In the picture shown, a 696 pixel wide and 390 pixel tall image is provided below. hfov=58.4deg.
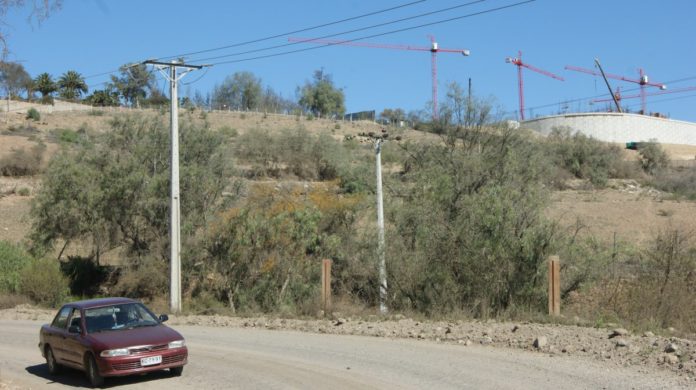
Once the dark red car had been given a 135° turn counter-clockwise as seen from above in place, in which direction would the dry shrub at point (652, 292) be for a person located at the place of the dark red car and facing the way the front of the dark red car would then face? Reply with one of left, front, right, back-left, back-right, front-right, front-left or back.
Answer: right

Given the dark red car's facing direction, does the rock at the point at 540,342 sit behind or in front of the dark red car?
in front

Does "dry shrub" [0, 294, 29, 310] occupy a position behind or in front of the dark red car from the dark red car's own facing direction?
behind

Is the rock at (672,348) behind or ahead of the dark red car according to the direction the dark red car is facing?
ahead

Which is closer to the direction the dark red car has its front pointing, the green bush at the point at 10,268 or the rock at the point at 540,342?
the rock

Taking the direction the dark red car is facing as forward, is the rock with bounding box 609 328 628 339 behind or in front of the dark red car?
in front

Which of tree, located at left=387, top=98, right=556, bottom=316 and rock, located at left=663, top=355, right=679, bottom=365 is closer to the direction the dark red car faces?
the rock

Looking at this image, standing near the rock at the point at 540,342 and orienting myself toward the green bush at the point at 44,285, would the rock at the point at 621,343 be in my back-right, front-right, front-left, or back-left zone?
back-right

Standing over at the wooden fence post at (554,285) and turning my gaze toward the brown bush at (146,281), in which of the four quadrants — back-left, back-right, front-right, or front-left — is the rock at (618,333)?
back-left

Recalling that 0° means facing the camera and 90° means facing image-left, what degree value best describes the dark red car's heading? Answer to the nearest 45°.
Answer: approximately 315°

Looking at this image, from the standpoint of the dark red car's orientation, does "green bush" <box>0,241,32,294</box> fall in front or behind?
behind

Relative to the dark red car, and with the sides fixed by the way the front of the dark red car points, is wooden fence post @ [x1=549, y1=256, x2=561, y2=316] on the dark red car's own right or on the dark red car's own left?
on the dark red car's own left

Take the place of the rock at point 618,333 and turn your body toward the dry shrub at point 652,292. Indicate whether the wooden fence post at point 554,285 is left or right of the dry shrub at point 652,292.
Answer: left

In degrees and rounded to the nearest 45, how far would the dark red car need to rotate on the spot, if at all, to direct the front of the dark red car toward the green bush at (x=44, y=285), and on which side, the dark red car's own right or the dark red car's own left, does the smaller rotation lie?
approximately 135° to the dark red car's own left

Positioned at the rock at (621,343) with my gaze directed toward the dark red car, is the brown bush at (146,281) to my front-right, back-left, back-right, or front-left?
front-right
